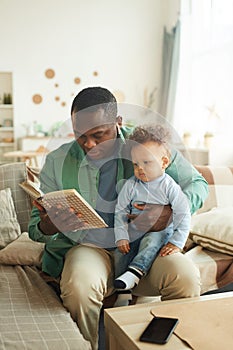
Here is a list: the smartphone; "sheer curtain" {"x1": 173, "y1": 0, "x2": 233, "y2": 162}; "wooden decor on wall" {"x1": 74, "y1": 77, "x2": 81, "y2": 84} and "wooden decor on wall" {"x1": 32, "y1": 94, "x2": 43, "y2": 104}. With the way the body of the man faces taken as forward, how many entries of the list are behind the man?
3

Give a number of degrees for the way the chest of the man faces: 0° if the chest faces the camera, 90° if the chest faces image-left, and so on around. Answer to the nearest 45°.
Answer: approximately 0°

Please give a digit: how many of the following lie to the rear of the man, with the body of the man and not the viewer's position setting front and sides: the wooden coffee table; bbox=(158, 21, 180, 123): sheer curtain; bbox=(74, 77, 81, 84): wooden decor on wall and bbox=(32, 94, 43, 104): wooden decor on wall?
3

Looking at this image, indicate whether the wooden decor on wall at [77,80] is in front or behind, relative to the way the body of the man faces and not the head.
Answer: behind

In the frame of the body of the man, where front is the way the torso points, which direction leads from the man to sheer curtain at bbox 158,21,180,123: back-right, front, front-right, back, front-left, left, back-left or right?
back

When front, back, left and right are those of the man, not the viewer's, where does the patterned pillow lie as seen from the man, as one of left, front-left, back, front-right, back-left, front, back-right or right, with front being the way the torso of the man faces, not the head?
back-right

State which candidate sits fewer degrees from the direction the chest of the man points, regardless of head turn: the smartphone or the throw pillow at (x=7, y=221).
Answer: the smartphone

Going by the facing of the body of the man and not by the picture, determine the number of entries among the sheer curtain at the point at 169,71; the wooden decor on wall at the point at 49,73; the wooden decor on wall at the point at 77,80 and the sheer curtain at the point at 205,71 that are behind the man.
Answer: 4

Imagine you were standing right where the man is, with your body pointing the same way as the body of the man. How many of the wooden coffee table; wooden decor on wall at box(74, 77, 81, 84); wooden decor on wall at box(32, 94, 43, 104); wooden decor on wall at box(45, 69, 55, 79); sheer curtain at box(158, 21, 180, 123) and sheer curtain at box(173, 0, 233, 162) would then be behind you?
5

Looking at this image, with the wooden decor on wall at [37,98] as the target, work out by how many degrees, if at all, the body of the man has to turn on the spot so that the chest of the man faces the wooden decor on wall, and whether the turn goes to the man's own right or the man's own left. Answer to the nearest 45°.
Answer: approximately 180°

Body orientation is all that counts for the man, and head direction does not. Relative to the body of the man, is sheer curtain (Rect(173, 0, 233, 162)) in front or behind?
behind

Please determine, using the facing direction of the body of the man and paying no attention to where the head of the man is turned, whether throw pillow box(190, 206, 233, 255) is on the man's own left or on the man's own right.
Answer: on the man's own left

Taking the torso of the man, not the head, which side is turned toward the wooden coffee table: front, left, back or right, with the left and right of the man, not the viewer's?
front
